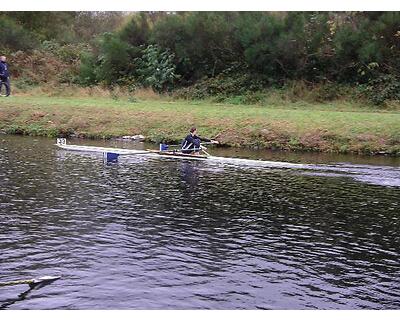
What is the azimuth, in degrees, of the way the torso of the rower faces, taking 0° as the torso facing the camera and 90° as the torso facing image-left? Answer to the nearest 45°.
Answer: approximately 270°
